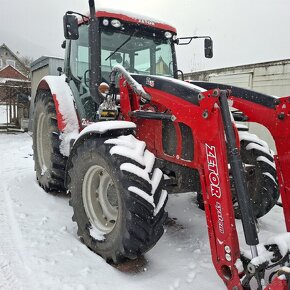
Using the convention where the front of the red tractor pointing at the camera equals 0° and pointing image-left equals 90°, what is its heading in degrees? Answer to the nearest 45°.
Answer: approximately 315°
